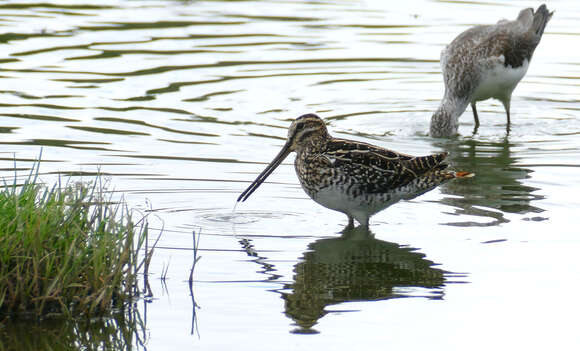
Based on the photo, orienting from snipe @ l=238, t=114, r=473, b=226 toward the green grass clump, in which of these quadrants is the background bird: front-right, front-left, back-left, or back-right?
back-right

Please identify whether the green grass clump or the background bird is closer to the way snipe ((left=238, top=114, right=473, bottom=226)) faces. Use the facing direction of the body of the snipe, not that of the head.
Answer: the green grass clump

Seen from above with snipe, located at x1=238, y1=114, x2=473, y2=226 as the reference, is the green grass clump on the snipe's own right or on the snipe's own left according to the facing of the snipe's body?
on the snipe's own left

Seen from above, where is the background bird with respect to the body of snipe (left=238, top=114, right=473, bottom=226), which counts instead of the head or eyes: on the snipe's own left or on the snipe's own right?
on the snipe's own right

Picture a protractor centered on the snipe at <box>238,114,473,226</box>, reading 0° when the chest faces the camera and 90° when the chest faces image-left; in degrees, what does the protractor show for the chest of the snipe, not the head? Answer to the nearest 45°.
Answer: approximately 90°
